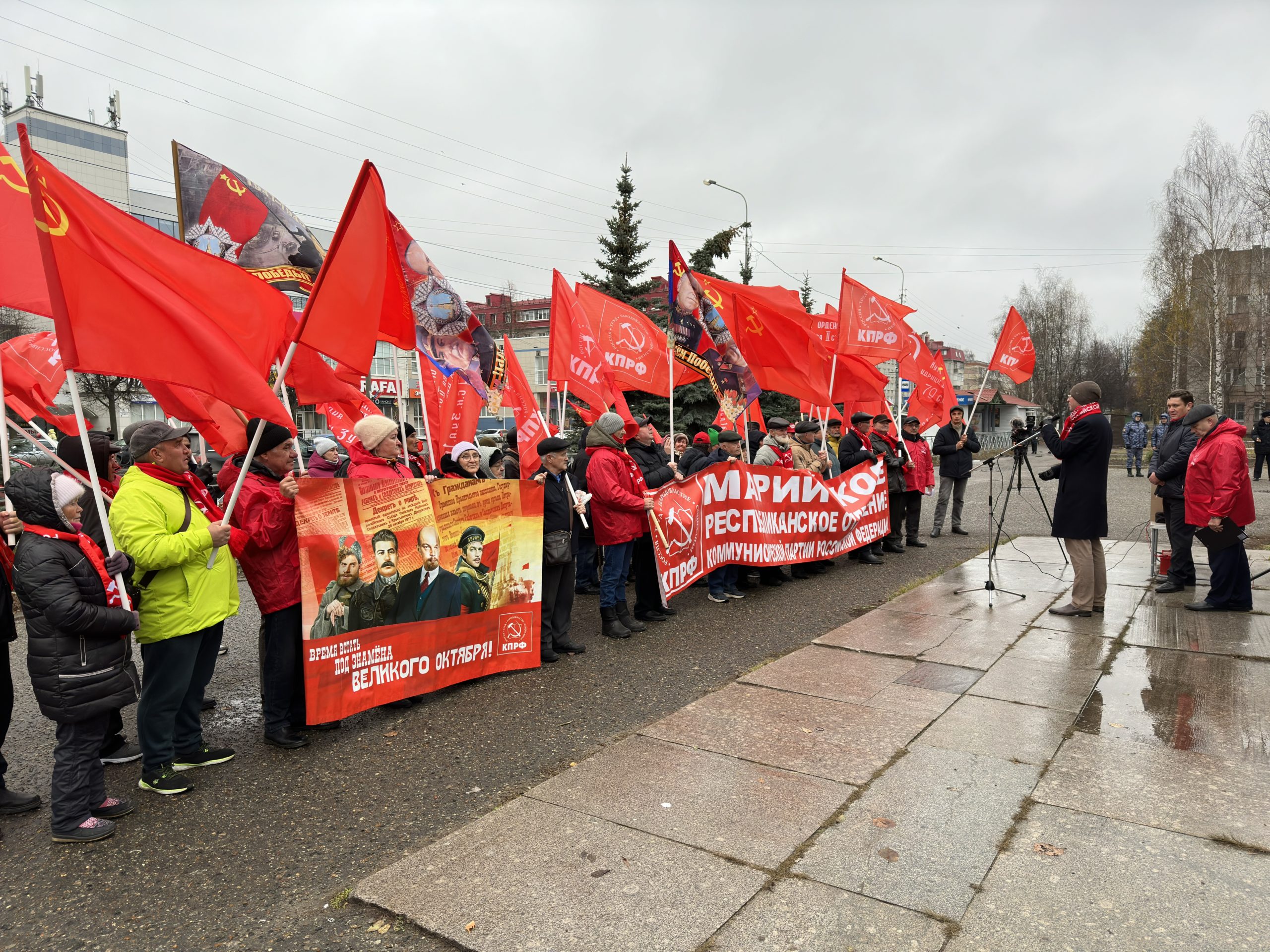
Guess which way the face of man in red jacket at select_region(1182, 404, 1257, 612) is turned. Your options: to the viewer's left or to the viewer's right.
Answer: to the viewer's left

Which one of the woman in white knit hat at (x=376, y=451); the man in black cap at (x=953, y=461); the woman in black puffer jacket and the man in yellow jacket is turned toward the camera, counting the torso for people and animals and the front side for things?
the man in black cap

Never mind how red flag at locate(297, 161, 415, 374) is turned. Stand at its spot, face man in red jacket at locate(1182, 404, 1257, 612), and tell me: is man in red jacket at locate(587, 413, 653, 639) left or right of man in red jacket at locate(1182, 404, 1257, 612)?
left

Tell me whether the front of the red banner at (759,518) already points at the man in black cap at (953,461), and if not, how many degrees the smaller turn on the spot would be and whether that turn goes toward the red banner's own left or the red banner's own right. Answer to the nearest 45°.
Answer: approximately 90° to the red banner's own left

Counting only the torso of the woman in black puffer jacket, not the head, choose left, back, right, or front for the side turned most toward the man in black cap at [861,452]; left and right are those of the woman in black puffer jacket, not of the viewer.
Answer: front

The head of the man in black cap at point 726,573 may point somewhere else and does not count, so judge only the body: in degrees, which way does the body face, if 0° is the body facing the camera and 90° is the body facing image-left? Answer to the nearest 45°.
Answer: approximately 315°

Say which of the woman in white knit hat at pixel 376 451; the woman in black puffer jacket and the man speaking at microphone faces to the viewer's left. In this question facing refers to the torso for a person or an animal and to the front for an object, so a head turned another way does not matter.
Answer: the man speaking at microphone

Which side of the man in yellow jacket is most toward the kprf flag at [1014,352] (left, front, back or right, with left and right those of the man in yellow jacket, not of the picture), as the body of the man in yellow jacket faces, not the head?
front

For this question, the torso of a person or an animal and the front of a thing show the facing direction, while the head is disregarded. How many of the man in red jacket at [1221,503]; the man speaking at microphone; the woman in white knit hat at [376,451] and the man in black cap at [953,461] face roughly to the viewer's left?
2

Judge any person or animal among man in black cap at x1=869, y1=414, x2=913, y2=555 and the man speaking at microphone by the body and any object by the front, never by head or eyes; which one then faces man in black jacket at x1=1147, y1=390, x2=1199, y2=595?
man in black cap at x1=869, y1=414, x2=913, y2=555

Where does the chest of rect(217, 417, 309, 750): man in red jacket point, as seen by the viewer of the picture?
to the viewer's right

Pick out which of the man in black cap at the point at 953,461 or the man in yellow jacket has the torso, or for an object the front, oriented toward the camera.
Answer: the man in black cap

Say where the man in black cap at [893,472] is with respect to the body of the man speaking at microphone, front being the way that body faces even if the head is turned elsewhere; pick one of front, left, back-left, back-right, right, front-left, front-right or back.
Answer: front-right

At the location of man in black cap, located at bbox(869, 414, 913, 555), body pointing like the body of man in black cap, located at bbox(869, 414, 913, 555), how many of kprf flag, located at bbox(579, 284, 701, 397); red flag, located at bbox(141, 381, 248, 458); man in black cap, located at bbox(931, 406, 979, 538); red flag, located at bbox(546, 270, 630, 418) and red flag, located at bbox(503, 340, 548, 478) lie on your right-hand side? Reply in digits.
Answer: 4

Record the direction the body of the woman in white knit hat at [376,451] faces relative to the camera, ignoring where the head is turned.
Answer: to the viewer's right

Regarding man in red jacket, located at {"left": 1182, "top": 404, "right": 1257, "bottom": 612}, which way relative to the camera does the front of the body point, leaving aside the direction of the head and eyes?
to the viewer's left

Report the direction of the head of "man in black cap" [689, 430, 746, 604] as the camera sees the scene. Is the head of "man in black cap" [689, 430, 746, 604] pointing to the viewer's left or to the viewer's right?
to the viewer's right

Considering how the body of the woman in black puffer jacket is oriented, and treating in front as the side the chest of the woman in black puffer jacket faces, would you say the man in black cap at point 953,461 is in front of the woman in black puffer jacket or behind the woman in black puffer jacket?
in front
